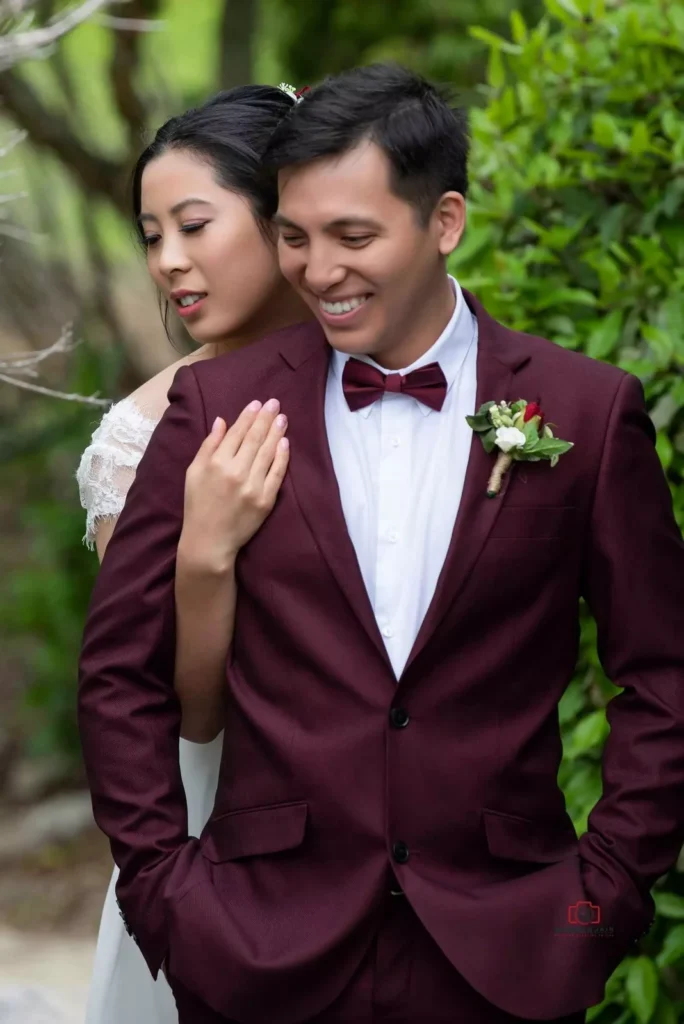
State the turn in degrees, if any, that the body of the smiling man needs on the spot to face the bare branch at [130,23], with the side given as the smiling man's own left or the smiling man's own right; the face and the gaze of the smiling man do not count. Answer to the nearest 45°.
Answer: approximately 180°

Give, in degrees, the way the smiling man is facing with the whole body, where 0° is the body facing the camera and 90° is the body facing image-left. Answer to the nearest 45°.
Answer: approximately 0°

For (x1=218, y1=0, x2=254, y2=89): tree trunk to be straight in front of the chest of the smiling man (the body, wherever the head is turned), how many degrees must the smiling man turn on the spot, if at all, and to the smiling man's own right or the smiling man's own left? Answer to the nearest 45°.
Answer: approximately 180°

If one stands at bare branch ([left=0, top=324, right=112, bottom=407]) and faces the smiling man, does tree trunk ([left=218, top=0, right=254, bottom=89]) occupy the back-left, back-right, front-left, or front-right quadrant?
back-left

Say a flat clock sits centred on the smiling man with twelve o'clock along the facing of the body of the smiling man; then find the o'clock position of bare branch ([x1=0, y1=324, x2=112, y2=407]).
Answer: The bare branch is roughly at 5 o'clock from the smiling man.

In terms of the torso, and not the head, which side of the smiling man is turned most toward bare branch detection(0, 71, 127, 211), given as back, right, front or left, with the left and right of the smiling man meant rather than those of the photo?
back

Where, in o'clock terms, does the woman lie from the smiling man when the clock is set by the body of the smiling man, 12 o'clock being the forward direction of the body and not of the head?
The woman is roughly at 5 o'clock from the smiling man.
